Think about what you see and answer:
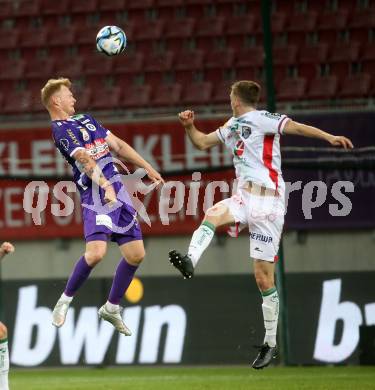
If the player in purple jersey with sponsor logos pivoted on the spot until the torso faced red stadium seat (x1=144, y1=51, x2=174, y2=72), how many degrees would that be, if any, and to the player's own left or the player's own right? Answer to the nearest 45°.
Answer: approximately 135° to the player's own left

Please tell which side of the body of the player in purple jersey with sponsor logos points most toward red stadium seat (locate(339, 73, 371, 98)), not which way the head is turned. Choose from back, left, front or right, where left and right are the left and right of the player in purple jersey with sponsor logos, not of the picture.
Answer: left

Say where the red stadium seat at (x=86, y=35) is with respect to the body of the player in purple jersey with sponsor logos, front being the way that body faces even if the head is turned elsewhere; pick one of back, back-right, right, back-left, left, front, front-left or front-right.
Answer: back-left

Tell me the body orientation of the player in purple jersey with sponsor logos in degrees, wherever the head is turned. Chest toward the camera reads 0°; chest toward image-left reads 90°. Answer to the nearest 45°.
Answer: approximately 315°

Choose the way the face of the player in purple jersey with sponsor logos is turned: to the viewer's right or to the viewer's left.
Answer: to the viewer's right

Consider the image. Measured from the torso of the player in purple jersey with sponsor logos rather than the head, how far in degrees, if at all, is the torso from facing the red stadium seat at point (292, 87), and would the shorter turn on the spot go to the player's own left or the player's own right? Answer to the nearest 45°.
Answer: approximately 90° to the player's own left

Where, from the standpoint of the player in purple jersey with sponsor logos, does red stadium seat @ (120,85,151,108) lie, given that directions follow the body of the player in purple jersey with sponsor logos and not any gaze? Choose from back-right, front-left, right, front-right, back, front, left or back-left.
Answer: back-left

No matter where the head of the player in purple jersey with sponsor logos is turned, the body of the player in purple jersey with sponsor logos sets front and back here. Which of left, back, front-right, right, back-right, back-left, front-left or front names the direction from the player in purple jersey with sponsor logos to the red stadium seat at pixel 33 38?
back-left

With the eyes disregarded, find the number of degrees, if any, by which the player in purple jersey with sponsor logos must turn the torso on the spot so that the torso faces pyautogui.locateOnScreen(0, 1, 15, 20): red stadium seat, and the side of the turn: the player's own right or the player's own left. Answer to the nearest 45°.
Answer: approximately 135° to the player's own left

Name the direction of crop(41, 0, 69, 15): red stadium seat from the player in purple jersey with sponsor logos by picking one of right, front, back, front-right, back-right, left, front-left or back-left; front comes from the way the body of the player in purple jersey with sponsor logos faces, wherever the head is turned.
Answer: back-left

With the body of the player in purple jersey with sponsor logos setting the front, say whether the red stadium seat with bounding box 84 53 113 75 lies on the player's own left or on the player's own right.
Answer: on the player's own left

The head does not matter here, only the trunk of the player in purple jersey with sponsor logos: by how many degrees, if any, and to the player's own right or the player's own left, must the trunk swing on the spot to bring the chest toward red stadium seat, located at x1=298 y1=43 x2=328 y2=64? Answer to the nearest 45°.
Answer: approximately 90° to the player's own left
